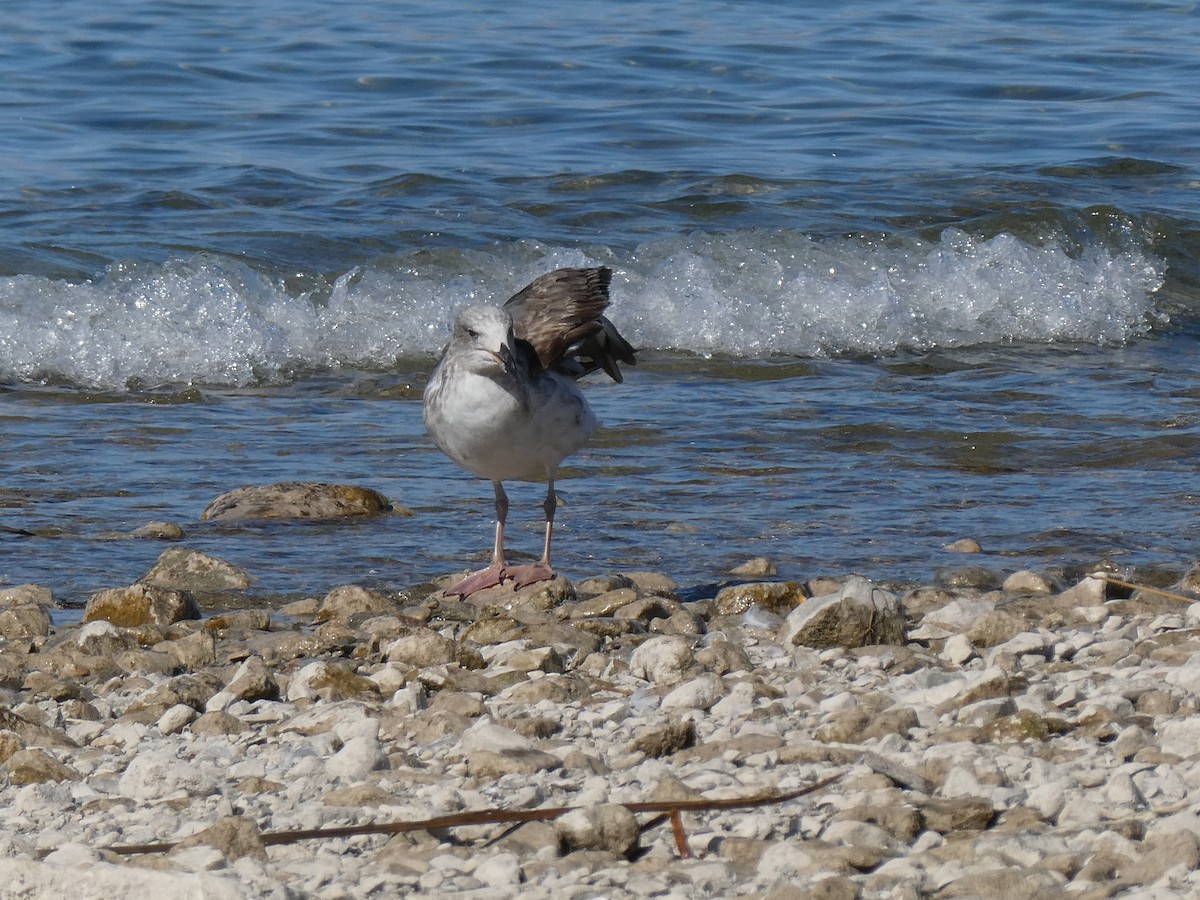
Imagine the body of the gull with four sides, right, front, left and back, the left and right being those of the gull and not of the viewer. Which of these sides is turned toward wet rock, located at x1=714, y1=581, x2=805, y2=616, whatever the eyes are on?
left

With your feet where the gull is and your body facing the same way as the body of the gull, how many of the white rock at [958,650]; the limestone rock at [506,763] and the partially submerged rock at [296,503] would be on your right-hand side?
1

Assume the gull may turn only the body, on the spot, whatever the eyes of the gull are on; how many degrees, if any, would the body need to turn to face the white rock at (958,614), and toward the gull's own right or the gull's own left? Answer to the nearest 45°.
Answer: approximately 90° to the gull's own left

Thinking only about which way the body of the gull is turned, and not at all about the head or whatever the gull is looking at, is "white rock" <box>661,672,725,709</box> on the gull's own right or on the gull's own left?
on the gull's own left

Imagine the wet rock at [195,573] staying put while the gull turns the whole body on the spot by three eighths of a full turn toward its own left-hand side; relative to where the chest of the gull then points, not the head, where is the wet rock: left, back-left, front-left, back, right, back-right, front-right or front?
back

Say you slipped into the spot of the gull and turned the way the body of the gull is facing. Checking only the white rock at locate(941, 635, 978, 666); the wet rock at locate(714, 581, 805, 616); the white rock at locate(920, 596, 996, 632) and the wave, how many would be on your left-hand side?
3

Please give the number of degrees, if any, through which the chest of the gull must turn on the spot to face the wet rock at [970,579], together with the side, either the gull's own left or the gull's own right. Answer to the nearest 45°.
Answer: approximately 135° to the gull's own left

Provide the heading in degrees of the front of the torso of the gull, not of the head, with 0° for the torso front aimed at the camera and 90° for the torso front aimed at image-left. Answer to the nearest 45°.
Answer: approximately 45°

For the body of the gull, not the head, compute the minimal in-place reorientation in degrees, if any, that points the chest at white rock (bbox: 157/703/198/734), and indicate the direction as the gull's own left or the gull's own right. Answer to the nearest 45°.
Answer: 0° — it already faces it

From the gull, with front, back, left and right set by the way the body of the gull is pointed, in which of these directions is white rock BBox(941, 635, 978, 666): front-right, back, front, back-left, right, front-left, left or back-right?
left

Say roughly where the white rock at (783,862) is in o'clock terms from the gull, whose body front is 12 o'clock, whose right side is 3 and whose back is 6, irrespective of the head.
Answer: The white rock is roughly at 10 o'clock from the gull.

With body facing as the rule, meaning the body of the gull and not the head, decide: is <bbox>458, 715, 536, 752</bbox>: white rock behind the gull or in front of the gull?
in front

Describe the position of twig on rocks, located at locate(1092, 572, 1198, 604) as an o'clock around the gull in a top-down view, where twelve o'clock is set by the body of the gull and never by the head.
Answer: The twig on rocks is roughly at 8 o'clock from the gull.

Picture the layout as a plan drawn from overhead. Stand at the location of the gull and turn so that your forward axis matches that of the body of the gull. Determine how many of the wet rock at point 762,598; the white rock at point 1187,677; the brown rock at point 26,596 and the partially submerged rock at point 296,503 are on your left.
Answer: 2

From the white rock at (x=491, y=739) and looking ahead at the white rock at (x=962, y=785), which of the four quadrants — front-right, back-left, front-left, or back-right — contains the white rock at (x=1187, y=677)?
front-left

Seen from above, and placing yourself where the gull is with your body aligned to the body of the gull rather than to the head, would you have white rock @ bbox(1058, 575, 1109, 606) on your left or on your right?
on your left

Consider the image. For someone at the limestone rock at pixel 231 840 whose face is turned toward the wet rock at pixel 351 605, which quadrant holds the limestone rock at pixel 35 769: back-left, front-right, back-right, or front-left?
front-left

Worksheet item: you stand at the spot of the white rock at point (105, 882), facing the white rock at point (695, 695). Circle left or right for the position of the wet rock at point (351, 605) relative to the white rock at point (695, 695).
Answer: left

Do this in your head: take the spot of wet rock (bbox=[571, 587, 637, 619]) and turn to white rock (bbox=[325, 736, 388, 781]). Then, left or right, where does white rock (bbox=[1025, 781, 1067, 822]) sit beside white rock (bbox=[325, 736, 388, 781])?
left

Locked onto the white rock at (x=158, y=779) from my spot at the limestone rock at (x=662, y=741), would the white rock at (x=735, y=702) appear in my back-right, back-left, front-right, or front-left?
back-right
